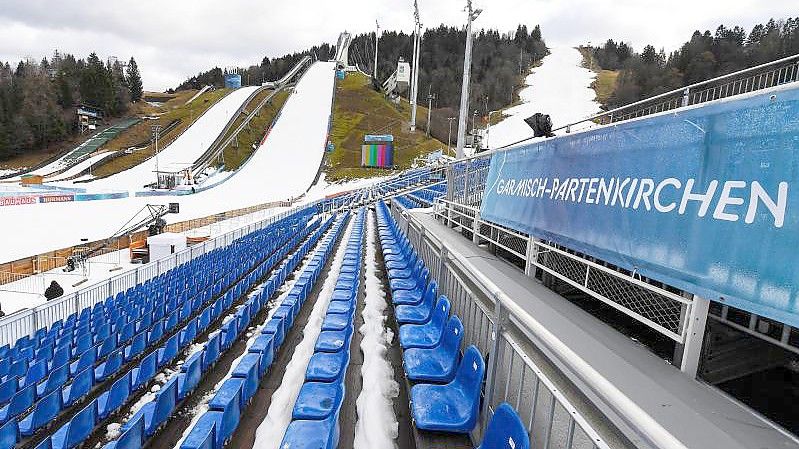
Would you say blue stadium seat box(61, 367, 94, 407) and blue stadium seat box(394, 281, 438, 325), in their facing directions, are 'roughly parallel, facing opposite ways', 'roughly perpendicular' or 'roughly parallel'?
roughly parallel

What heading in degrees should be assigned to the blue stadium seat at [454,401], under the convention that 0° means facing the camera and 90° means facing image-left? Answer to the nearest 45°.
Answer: approximately 90°

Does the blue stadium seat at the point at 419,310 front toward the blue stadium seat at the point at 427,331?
no

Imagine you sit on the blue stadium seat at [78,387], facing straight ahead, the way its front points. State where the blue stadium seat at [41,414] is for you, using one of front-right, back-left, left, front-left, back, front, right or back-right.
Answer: left

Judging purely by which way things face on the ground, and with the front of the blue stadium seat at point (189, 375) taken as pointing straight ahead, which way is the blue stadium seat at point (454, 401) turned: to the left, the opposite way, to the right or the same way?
the same way

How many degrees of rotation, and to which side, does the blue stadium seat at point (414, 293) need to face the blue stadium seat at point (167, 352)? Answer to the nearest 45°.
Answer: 0° — it already faces it

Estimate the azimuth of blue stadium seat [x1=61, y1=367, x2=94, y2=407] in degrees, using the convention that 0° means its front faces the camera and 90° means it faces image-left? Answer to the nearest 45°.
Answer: approximately 135°

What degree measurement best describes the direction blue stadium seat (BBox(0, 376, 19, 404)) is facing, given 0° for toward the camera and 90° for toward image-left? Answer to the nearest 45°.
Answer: approximately 135°

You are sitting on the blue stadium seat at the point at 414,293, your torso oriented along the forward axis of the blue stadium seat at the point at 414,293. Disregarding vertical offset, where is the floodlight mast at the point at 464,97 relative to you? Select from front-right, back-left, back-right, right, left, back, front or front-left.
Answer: right

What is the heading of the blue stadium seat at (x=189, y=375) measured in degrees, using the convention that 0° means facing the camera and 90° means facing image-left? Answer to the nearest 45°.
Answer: approximately 135°

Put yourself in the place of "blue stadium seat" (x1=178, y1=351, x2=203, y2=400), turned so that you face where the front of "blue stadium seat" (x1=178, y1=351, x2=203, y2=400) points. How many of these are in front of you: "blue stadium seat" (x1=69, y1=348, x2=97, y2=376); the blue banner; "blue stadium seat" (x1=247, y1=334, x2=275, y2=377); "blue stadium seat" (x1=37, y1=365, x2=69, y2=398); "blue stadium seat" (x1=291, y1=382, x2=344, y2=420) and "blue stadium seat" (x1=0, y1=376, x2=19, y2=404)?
3

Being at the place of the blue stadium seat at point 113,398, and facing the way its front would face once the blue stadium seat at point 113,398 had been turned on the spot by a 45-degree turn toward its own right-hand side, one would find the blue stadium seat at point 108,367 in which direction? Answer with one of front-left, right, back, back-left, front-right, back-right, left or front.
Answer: front

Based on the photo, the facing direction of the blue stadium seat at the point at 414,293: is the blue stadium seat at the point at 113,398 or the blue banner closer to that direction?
the blue stadium seat

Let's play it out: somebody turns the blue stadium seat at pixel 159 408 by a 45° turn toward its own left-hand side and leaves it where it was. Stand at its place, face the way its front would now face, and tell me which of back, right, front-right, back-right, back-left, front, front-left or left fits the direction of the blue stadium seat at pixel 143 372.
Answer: right

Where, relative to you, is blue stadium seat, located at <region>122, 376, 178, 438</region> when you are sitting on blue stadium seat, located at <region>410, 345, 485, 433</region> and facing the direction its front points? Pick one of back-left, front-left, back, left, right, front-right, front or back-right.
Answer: front

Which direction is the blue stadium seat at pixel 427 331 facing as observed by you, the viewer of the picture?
facing to the left of the viewer

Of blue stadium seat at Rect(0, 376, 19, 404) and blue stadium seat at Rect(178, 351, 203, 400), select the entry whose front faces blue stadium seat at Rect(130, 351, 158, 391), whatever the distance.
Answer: blue stadium seat at Rect(178, 351, 203, 400)

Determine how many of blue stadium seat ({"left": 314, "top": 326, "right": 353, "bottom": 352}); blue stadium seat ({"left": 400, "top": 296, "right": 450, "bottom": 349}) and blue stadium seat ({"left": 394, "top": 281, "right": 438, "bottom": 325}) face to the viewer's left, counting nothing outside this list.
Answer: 3

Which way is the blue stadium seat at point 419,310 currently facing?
to the viewer's left

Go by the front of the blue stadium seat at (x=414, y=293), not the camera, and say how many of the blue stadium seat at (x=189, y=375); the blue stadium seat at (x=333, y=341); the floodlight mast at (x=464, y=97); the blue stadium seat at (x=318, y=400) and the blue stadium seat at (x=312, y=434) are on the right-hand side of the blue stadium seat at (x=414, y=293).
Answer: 1

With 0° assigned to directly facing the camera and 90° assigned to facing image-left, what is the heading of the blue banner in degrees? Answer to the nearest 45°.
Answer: approximately 45°
